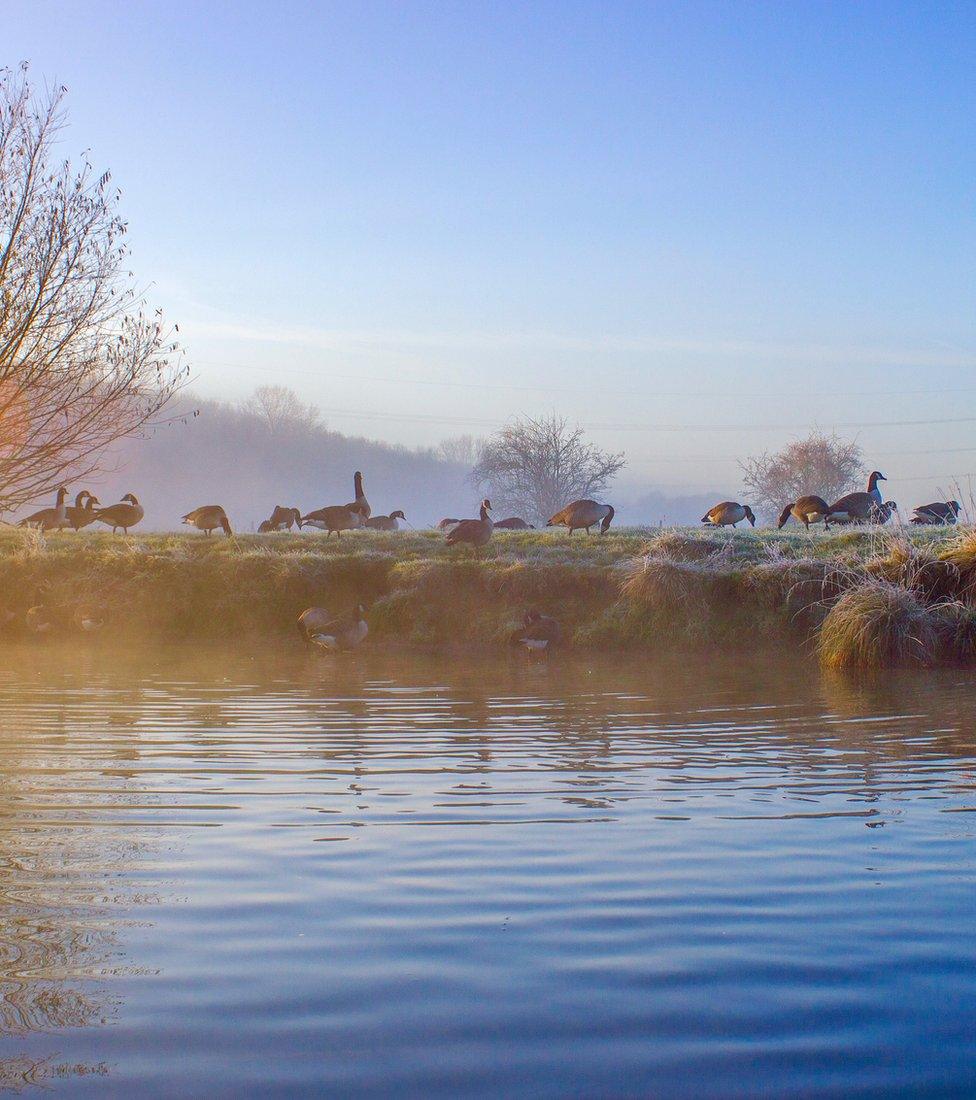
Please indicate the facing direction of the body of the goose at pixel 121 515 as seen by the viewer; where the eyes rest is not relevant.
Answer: to the viewer's right

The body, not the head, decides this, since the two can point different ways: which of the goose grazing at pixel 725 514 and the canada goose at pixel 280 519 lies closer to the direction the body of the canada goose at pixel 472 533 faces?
the goose grazing

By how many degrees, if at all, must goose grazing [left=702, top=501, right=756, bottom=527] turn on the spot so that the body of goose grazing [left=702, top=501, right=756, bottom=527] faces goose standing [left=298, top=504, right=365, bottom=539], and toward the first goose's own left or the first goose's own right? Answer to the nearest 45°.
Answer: approximately 135° to the first goose's own right

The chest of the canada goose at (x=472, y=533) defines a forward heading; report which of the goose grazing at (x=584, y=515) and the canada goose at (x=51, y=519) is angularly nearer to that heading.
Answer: the goose grazing

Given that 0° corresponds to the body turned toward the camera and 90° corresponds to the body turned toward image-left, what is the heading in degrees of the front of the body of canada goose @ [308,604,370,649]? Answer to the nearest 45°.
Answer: approximately 270°

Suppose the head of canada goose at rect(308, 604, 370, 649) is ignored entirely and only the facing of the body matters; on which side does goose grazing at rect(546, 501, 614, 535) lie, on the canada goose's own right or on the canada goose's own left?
on the canada goose's own left

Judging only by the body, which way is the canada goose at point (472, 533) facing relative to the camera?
to the viewer's right

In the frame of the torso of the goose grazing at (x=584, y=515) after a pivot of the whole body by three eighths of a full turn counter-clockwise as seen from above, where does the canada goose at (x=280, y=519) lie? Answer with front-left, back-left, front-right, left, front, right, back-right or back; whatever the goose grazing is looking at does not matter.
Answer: front

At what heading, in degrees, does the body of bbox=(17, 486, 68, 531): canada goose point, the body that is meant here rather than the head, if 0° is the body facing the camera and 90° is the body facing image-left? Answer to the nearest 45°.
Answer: approximately 270°

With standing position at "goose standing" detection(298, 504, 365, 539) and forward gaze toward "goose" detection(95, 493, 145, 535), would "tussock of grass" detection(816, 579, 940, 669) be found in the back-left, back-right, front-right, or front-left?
back-left

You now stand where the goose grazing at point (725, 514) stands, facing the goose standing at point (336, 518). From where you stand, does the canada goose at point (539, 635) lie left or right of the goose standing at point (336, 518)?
left
